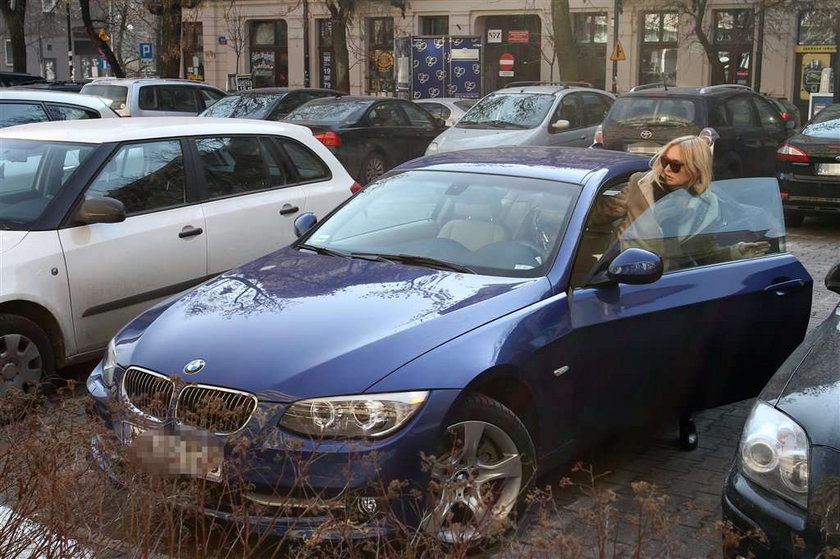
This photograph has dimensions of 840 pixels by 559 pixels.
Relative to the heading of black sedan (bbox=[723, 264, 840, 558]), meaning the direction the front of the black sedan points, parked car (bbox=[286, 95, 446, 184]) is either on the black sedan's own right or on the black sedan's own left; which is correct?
on the black sedan's own right

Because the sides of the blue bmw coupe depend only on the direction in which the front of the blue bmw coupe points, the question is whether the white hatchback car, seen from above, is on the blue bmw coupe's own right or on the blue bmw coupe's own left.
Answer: on the blue bmw coupe's own right

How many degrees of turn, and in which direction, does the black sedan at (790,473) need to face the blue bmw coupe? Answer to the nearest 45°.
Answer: approximately 90° to its right

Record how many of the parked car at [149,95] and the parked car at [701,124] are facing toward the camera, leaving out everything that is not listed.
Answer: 0

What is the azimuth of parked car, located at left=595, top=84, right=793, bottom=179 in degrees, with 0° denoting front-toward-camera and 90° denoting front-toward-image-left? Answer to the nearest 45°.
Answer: approximately 225°

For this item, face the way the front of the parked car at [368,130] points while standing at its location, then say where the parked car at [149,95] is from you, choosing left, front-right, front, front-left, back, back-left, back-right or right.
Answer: left

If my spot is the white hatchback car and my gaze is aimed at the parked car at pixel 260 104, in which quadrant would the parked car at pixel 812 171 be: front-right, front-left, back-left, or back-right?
front-right

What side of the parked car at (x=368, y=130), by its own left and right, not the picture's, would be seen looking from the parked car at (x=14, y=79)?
left

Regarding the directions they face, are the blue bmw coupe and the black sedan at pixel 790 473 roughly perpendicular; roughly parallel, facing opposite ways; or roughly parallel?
roughly parallel

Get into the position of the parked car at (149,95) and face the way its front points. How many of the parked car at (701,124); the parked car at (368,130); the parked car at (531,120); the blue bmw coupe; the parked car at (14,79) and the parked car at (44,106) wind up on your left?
1

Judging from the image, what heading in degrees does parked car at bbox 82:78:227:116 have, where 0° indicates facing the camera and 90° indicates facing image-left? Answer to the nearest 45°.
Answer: approximately 225°

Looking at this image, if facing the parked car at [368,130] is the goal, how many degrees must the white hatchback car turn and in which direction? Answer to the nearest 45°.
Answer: approximately 135° to its right

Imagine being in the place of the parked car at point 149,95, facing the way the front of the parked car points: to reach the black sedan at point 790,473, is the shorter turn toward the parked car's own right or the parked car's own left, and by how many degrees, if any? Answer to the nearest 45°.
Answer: approximately 135° to the parked car's own right

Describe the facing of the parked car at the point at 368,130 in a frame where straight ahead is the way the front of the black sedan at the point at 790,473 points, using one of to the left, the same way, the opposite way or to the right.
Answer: the opposite way

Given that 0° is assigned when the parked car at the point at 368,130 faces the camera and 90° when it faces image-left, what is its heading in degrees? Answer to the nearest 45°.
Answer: approximately 225°

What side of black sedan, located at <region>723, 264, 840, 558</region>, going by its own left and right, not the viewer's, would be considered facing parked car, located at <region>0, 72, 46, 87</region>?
right

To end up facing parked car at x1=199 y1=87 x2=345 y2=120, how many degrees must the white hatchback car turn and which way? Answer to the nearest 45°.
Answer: approximately 135° to its right

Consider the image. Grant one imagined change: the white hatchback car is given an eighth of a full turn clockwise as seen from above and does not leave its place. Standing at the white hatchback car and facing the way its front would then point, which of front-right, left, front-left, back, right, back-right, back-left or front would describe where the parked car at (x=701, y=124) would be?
back-right
